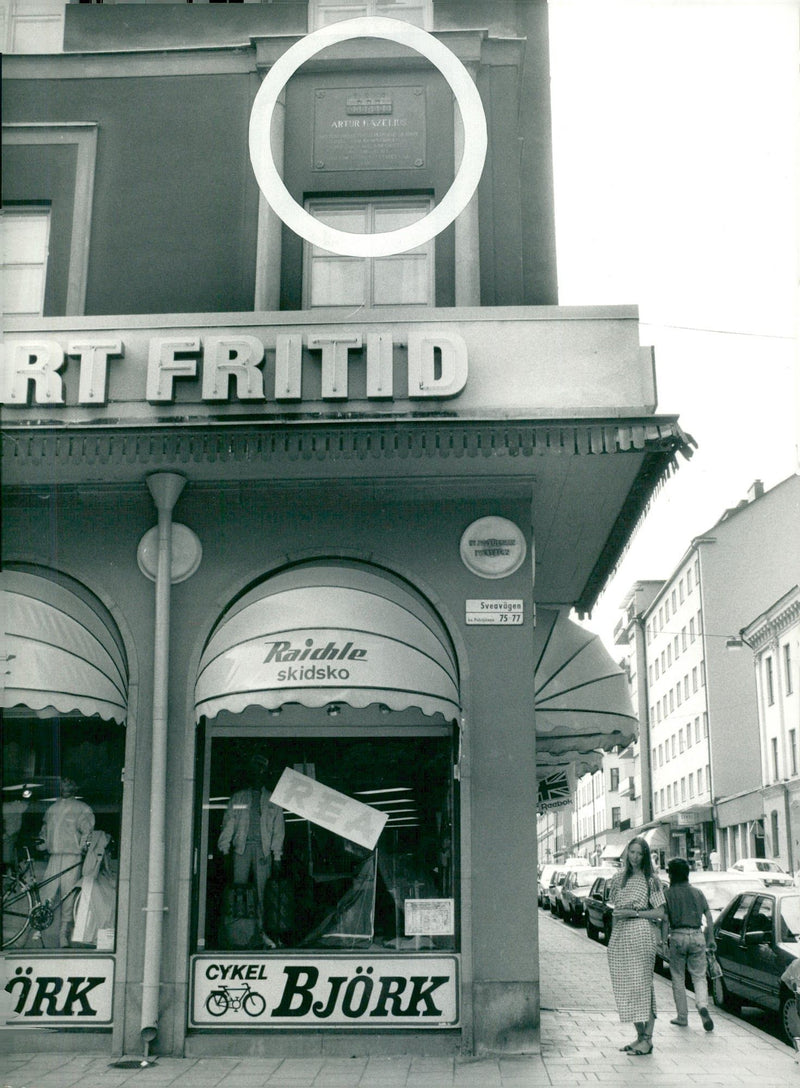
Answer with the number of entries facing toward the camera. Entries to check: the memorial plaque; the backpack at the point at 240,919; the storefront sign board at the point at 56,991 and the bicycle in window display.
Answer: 3

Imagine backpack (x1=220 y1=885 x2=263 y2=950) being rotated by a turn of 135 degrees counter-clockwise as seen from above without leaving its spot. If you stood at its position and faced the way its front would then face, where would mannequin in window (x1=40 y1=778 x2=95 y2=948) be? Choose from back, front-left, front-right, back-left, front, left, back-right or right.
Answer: back-left

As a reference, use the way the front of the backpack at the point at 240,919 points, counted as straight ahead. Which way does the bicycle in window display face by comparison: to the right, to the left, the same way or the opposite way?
to the left

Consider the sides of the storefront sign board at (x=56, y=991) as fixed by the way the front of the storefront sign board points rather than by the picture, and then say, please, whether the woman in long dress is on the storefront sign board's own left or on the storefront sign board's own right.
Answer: on the storefront sign board's own left

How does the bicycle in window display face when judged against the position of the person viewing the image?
facing to the right of the viewer

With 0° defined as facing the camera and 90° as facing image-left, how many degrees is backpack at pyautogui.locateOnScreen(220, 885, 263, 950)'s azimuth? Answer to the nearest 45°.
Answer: approximately 0°

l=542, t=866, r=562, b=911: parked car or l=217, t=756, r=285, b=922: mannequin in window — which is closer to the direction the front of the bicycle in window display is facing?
the mannequin in window

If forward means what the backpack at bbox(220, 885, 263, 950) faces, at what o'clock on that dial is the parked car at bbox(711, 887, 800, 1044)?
The parked car is roughly at 8 o'clock from the backpack.

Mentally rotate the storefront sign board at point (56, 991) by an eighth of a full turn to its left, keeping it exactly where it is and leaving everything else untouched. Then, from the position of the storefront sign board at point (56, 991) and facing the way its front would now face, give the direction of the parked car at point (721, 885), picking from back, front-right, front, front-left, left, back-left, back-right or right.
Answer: left
